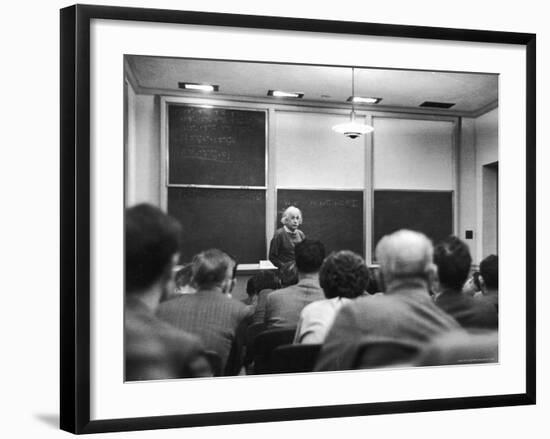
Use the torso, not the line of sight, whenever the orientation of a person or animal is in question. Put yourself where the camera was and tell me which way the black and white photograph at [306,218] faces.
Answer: facing the viewer and to the right of the viewer
